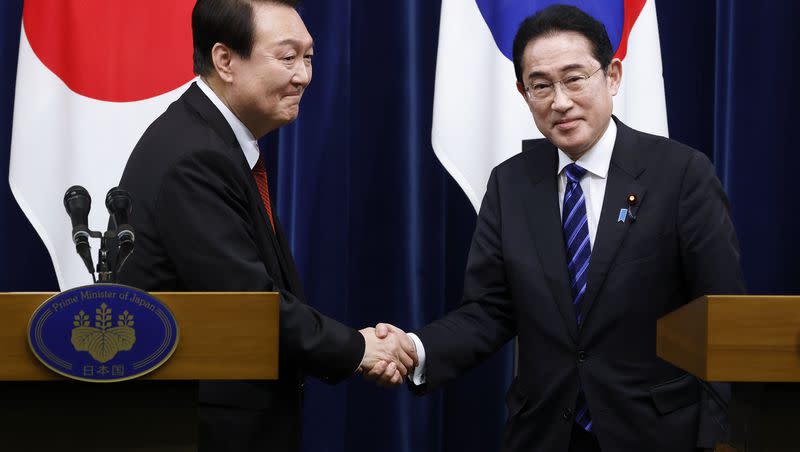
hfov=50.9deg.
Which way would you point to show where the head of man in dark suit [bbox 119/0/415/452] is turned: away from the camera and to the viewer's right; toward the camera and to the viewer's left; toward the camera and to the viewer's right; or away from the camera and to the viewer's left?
toward the camera and to the viewer's right

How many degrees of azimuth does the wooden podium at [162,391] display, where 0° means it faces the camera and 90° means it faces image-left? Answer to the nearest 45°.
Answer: approximately 0°

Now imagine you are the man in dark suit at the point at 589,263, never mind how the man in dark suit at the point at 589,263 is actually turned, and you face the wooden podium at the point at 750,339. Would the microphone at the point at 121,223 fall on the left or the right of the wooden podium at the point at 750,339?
right

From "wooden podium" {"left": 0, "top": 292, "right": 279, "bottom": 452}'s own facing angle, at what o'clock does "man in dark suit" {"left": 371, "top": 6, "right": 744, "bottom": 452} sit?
The man in dark suit is roughly at 8 o'clock from the wooden podium.

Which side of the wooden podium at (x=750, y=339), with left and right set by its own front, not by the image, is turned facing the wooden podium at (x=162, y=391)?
right

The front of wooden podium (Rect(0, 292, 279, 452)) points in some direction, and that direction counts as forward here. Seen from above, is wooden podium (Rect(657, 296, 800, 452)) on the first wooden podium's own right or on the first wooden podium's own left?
on the first wooden podium's own left

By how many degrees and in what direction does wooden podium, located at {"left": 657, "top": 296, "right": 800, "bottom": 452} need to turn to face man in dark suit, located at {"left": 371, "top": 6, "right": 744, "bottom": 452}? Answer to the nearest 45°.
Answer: approximately 135° to its right

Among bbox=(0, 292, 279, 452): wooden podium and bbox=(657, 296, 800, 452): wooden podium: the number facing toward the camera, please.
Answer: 2
